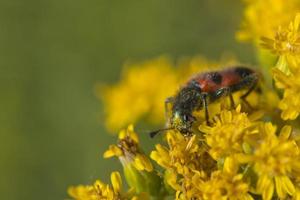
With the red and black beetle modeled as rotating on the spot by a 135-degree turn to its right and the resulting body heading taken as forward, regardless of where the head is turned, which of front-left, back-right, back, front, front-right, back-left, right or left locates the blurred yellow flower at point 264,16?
front-right

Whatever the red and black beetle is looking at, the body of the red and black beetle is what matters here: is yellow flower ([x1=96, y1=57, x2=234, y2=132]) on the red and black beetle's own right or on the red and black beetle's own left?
on the red and black beetle's own right
